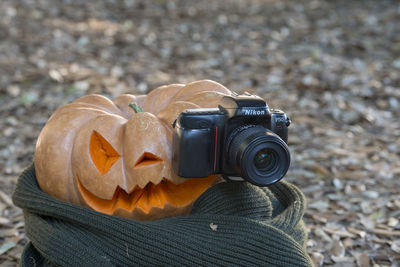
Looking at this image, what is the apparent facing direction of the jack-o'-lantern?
toward the camera

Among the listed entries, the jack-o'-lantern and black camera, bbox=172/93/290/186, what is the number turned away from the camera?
0

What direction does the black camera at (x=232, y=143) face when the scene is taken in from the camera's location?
facing the viewer and to the right of the viewer
